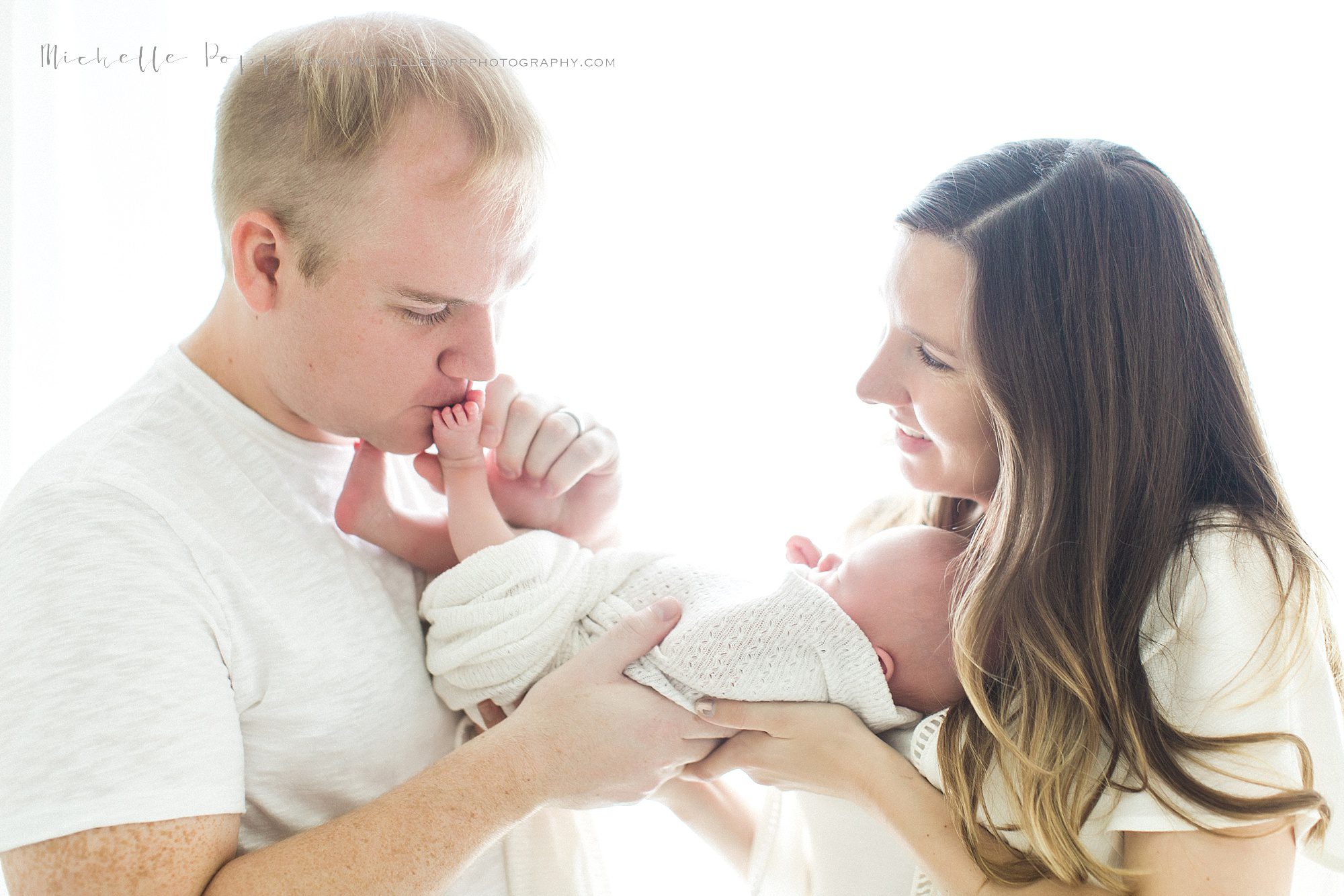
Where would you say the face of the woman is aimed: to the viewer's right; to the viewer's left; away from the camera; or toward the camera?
to the viewer's left

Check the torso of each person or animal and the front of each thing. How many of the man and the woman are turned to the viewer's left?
1

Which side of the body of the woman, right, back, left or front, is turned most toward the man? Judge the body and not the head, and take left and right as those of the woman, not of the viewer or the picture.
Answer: front

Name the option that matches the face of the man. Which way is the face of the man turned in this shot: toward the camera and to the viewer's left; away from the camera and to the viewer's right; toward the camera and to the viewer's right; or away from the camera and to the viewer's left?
toward the camera and to the viewer's right

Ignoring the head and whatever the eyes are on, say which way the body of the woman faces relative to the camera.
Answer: to the viewer's left

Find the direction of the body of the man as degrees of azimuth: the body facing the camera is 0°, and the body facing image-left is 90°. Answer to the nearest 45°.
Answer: approximately 270°

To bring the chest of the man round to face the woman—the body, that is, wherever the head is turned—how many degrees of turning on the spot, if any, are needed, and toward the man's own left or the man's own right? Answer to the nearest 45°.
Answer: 0° — they already face them
